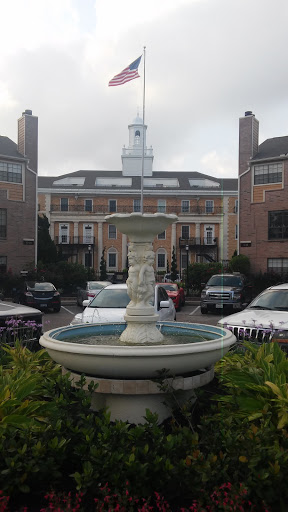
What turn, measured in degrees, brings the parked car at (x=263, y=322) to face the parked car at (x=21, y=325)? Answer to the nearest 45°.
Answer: approximately 45° to its right

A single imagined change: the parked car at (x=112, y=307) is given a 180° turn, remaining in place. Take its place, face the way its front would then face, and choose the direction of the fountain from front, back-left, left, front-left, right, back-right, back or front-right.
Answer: back-right

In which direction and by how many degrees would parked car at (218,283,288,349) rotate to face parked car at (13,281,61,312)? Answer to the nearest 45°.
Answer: approximately 90° to its right

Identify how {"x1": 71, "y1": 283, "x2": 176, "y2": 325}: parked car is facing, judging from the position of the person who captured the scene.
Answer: facing the viewer and to the left of the viewer

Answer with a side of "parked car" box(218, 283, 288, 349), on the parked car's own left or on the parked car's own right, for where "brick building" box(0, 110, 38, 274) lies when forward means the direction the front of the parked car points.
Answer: on the parked car's own right

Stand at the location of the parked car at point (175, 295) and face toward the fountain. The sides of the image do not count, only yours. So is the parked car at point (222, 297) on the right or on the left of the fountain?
left

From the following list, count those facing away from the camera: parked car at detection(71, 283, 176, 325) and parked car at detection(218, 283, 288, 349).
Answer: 0

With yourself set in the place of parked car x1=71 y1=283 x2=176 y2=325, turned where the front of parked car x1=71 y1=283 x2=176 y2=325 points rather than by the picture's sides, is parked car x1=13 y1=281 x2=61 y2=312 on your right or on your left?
on your right

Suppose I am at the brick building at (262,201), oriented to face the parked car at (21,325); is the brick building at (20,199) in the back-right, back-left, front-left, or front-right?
front-right

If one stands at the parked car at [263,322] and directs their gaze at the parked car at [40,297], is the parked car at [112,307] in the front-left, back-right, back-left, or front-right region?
front-left

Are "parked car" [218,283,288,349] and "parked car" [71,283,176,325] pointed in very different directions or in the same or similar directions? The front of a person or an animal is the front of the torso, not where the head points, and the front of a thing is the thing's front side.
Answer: same or similar directions

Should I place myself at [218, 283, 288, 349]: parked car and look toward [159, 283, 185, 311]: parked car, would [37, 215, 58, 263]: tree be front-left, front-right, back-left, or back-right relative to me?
front-left

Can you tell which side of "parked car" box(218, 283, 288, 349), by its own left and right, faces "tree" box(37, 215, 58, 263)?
right
